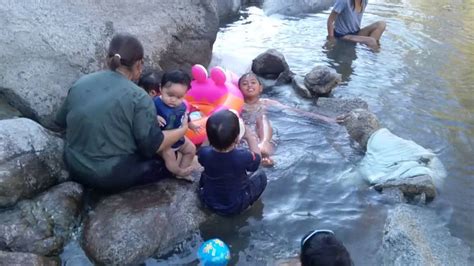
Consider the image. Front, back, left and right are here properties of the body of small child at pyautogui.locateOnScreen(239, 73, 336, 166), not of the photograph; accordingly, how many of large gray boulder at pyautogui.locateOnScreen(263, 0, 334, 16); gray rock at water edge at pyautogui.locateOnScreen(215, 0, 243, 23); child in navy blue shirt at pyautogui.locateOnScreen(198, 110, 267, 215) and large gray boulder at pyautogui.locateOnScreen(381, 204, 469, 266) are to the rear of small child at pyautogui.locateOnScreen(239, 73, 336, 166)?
2

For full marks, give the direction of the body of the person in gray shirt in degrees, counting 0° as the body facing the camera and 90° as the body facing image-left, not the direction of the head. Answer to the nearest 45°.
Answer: approximately 315°

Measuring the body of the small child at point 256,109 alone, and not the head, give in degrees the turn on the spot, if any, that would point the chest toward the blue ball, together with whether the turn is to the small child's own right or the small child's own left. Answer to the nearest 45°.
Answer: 0° — they already face it

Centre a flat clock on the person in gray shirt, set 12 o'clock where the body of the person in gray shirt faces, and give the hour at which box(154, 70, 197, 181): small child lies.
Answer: The small child is roughly at 2 o'clock from the person in gray shirt.

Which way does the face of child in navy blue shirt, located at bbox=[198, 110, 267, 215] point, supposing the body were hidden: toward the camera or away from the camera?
away from the camera

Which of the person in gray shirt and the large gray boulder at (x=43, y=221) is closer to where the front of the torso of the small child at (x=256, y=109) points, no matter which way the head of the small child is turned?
the large gray boulder

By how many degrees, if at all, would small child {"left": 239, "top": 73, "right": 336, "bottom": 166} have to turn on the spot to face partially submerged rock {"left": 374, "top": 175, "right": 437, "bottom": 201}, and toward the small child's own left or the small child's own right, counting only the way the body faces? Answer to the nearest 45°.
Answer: approximately 45° to the small child's own left

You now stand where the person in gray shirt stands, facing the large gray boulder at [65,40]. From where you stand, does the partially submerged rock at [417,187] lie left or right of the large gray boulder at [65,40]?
left

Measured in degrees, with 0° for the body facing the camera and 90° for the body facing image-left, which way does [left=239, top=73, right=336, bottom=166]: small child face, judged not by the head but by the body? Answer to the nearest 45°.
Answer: approximately 0°

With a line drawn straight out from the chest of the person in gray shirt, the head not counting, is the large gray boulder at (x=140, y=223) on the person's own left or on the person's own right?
on the person's own right

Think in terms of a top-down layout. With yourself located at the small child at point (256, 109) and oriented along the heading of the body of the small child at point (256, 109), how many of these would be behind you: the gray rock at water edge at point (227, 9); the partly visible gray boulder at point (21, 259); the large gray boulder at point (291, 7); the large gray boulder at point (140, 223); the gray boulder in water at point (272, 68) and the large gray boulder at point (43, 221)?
3

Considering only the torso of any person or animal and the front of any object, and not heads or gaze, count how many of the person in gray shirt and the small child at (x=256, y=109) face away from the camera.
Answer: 0

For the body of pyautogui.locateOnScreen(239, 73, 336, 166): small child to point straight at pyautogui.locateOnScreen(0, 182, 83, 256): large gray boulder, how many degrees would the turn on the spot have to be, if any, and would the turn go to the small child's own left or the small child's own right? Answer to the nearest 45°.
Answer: approximately 45° to the small child's own right
